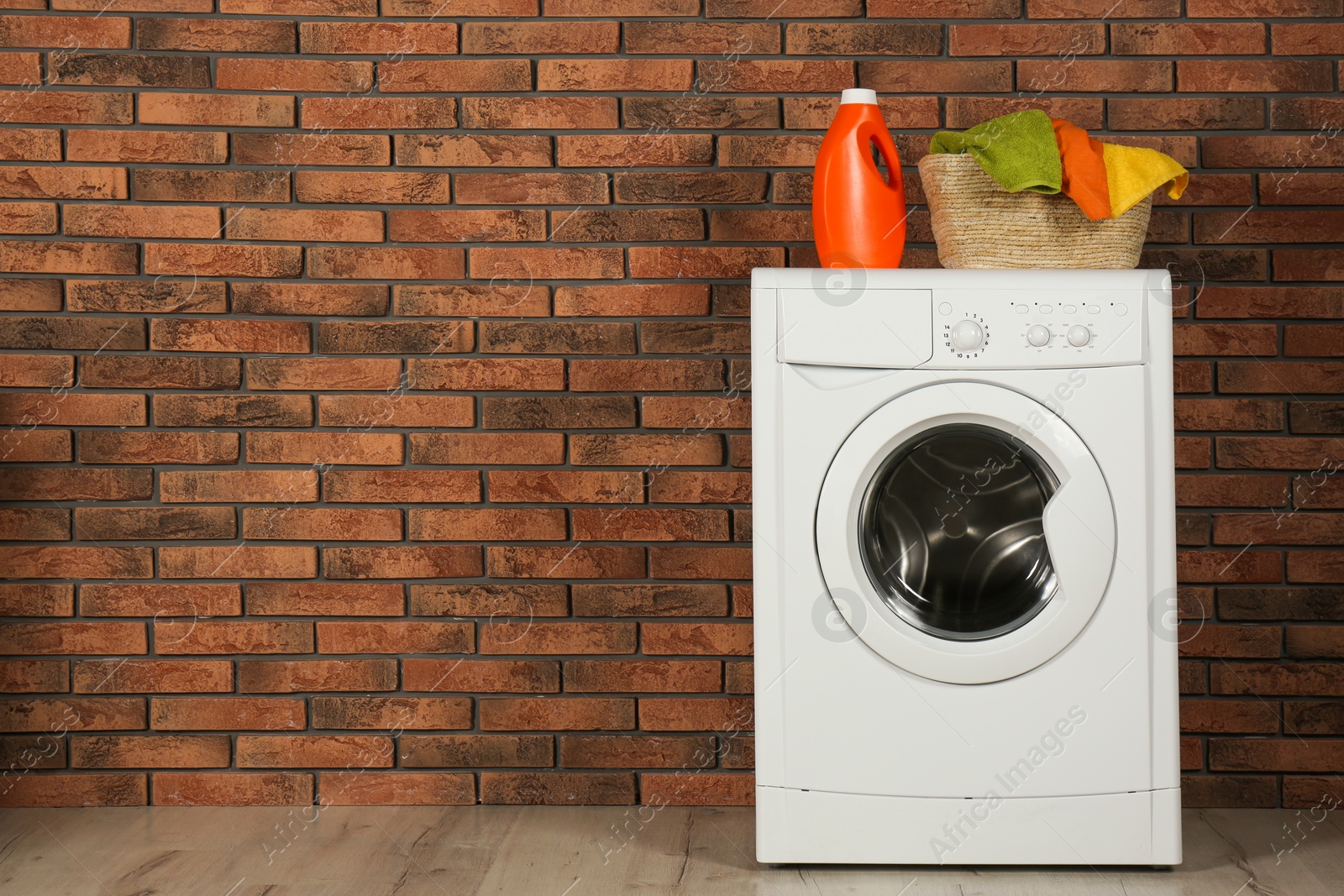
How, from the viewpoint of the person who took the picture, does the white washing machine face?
facing the viewer
